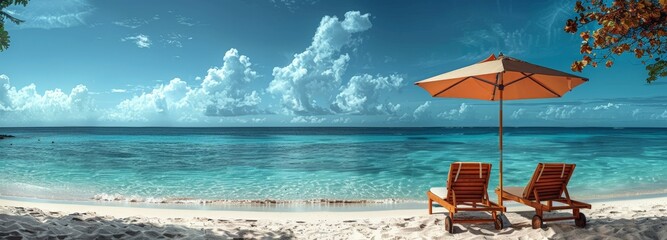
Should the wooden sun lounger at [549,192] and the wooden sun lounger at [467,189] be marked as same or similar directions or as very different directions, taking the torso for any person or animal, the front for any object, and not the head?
same or similar directions

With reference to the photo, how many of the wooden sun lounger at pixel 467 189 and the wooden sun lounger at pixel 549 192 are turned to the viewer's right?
0

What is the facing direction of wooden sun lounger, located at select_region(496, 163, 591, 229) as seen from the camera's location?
facing away from the viewer and to the left of the viewer

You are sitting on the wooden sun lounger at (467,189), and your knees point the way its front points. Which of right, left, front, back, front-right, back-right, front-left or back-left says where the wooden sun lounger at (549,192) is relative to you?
back-right
